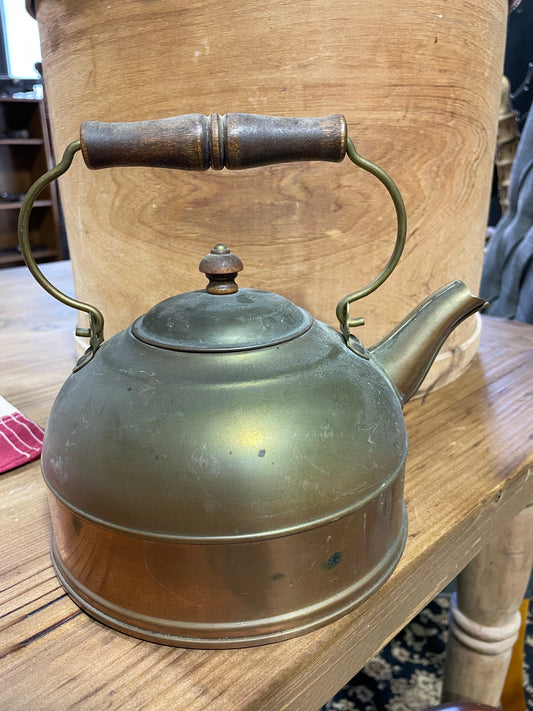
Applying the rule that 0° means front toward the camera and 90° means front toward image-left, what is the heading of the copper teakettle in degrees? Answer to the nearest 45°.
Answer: approximately 270°

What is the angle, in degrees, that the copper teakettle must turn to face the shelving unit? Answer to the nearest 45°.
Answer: approximately 90° to its left
